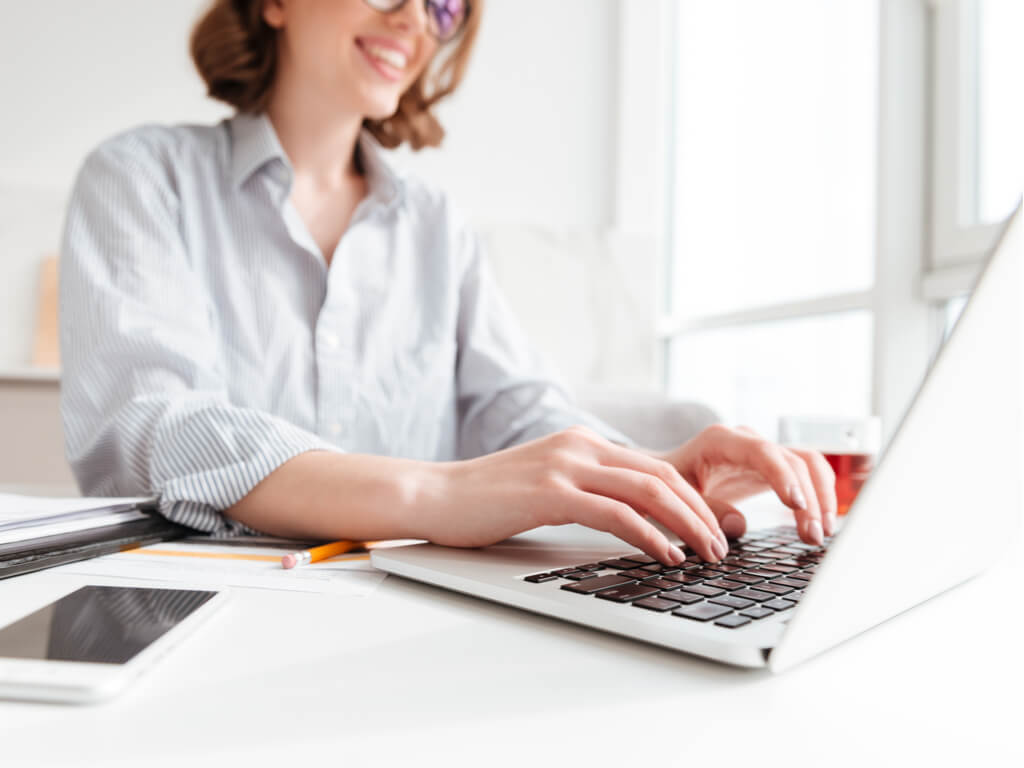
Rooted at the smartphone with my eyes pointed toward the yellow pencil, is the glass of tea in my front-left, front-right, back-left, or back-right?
front-right

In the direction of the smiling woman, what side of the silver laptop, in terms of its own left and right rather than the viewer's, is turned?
front

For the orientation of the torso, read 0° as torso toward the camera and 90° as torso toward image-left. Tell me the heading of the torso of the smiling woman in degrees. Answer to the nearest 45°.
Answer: approximately 315°

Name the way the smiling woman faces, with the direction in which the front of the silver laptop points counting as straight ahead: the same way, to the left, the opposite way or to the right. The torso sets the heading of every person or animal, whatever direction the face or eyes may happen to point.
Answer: the opposite way

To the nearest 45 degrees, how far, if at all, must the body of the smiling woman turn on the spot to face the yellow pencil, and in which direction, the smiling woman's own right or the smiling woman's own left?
approximately 45° to the smiling woman's own right

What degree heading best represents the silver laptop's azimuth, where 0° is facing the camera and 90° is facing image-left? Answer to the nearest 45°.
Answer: approximately 135°
